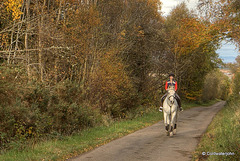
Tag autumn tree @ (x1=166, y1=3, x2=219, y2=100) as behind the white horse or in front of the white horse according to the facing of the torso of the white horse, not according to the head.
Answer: behind

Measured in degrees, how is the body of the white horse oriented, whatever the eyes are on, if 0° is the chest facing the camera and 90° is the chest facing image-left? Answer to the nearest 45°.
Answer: approximately 0°
